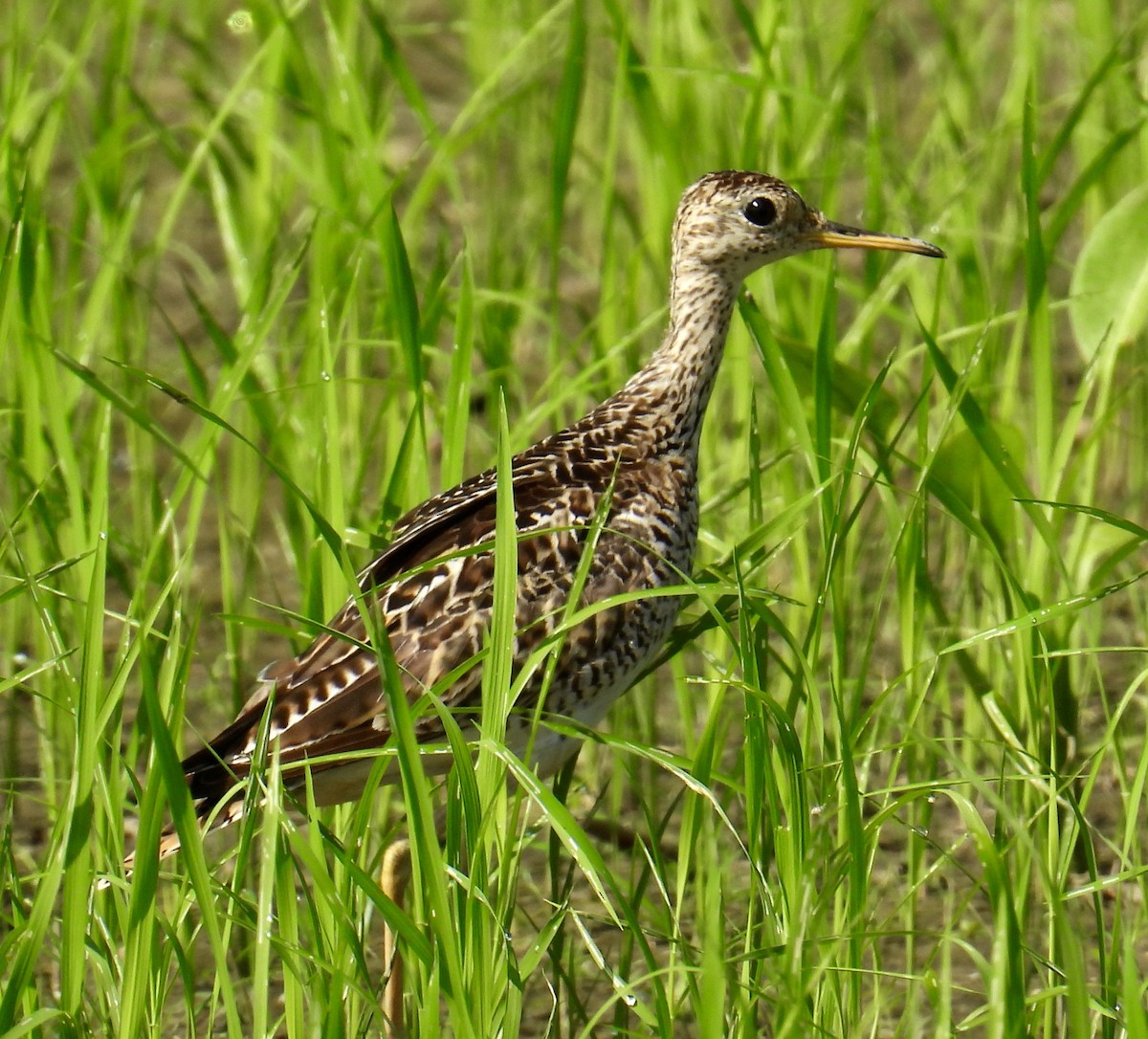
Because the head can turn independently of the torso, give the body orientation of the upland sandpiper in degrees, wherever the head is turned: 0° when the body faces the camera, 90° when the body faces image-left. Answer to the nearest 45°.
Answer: approximately 270°
